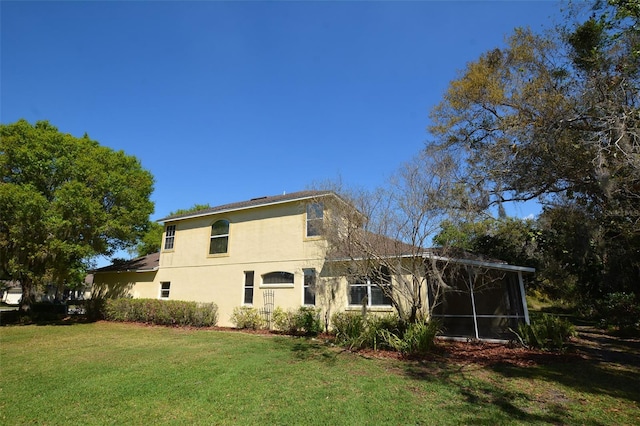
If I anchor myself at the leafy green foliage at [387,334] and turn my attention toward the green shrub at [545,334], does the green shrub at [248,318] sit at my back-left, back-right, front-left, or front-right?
back-left

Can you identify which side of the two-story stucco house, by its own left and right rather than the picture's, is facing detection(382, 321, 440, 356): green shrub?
back

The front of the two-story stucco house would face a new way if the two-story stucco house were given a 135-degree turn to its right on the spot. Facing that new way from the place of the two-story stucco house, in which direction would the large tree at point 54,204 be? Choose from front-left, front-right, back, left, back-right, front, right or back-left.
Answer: back

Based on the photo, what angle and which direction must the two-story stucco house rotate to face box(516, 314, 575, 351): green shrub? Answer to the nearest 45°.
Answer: approximately 180°

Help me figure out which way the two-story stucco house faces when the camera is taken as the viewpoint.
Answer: facing away from the viewer and to the left of the viewer

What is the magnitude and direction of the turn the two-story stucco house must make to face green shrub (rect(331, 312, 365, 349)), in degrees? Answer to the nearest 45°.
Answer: approximately 180°

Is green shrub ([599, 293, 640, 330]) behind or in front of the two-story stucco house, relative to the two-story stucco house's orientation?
behind
